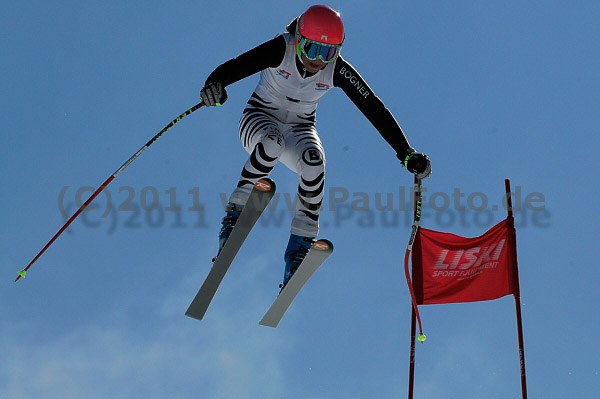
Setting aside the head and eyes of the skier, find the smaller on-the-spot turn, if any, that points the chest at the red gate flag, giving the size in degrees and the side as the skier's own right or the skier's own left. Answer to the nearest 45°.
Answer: approximately 135° to the skier's own left

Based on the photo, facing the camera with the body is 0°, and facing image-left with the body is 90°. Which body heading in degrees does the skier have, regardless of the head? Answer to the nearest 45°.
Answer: approximately 0°
